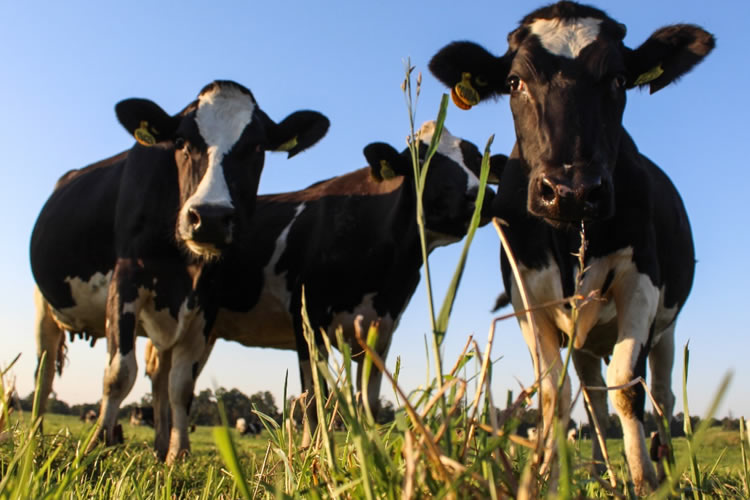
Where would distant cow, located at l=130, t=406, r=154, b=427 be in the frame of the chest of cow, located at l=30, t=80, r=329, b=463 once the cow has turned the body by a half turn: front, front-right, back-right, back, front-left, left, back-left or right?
front-right

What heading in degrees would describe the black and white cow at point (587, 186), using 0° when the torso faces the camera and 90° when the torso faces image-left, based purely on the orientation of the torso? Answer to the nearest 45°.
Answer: approximately 0°

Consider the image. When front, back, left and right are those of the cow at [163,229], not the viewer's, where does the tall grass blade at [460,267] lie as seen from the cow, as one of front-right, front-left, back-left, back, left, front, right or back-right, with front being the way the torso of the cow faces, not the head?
front-right

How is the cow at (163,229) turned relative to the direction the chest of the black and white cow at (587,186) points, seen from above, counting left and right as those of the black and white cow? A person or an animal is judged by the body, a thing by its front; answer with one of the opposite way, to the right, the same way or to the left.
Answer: to the left

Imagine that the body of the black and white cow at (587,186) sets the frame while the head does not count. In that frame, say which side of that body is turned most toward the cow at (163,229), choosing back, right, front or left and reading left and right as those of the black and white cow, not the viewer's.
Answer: right

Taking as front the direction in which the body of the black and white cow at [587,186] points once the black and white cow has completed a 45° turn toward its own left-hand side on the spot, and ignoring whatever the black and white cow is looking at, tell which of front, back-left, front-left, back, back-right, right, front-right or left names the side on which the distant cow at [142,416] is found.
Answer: back

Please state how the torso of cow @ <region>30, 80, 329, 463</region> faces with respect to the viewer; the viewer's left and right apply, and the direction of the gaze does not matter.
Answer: facing the viewer and to the right of the viewer

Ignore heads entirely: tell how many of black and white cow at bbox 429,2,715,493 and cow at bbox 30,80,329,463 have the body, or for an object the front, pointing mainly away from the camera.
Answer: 0

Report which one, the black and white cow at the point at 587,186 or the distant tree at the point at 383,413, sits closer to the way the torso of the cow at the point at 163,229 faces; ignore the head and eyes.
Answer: the black and white cow

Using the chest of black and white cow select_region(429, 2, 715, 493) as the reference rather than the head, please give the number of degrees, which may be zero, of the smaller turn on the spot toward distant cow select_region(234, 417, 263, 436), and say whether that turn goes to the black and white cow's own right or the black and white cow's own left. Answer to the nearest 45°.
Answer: approximately 135° to the black and white cow's own right
